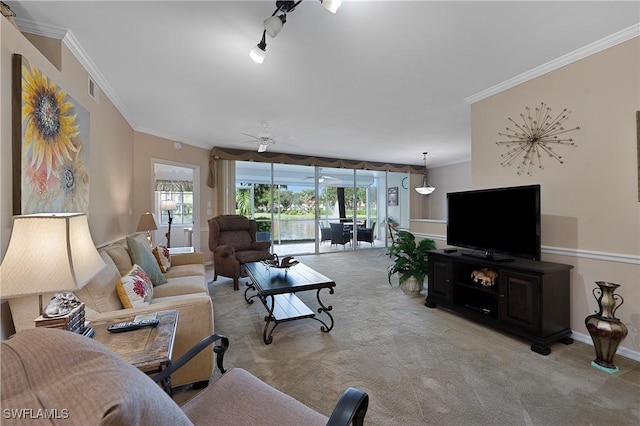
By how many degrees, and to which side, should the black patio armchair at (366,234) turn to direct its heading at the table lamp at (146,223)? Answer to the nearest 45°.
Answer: approximately 45° to its left

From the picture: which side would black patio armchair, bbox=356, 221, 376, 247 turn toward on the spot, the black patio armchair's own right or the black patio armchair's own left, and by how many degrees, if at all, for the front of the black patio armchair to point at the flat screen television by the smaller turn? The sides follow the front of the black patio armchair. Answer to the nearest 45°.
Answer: approximately 90° to the black patio armchair's own left

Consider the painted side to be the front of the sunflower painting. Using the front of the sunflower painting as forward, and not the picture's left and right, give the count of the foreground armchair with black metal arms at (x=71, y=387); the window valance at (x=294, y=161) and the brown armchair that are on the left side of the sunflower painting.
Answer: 2

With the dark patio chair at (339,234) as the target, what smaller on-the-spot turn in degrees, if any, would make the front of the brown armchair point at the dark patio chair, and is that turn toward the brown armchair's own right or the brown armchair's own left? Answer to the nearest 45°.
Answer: approximately 90° to the brown armchair's own left

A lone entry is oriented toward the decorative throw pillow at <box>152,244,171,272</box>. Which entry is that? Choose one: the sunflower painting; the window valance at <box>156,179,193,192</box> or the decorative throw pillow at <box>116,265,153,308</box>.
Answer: the window valance

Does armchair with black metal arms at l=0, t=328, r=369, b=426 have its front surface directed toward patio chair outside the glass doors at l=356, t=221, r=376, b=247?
yes

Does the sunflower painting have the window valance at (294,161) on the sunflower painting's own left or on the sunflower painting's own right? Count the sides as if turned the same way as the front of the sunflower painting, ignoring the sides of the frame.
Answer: on the sunflower painting's own left

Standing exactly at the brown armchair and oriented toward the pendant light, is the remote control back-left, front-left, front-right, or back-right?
back-right
